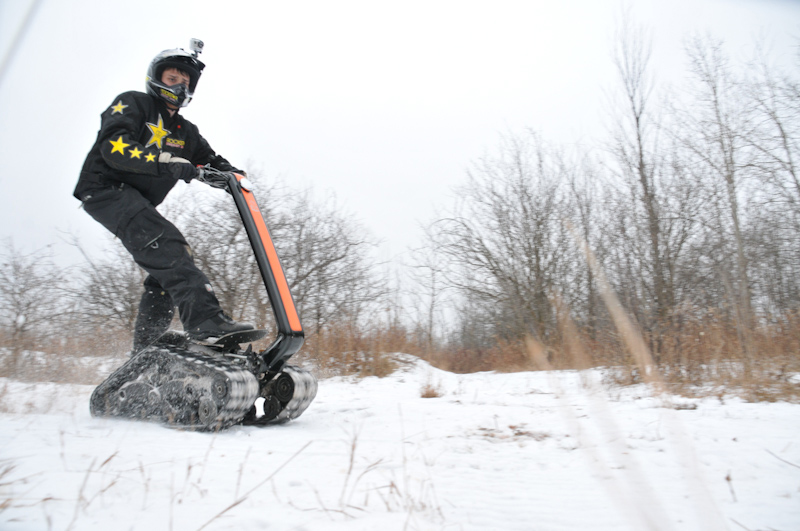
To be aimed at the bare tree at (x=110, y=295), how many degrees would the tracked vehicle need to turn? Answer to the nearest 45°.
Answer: approximately 135° to its left

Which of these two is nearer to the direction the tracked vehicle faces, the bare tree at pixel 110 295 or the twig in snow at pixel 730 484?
the twig in snow

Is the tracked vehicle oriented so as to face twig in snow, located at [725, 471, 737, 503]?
yes

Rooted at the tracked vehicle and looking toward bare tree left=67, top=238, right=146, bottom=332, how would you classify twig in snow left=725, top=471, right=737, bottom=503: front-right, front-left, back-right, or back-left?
back-right

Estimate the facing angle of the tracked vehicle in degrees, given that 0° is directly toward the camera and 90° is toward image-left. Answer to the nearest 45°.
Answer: approximately 315°
